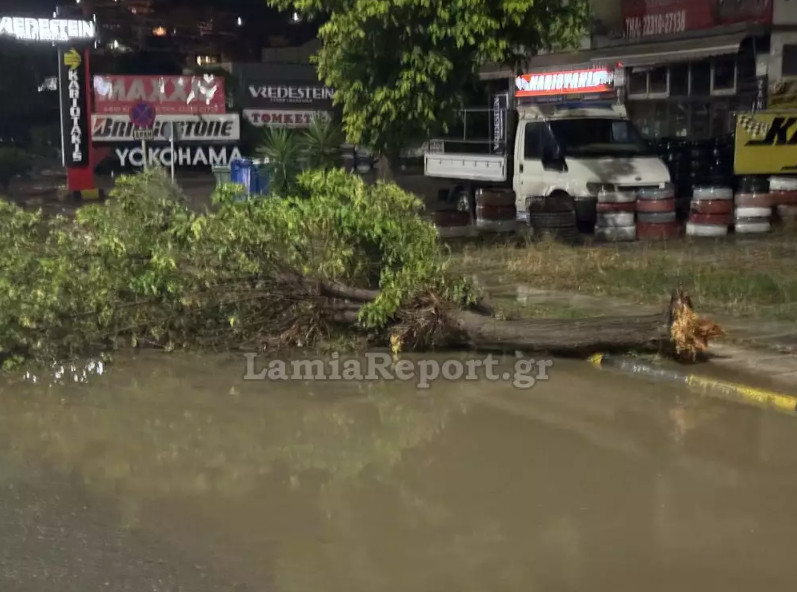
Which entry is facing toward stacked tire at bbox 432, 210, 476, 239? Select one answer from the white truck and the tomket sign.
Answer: the tomket sign

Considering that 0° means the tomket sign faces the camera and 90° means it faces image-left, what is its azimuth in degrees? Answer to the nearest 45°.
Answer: approximately 0°

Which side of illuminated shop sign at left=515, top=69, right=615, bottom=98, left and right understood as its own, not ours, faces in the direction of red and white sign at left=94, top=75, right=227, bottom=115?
right

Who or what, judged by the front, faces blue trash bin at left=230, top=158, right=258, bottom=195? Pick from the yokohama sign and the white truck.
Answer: the yokohama sign

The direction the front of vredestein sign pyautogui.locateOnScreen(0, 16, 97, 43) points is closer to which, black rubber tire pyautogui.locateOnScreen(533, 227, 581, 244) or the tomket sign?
the black rubber tire

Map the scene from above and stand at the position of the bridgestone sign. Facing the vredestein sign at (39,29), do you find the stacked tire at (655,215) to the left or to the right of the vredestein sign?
left

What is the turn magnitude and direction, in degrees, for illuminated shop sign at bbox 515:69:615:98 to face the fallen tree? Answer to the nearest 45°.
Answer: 0° — it already faces it

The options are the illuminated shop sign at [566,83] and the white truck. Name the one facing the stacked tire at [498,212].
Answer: the illuminated shop sign
